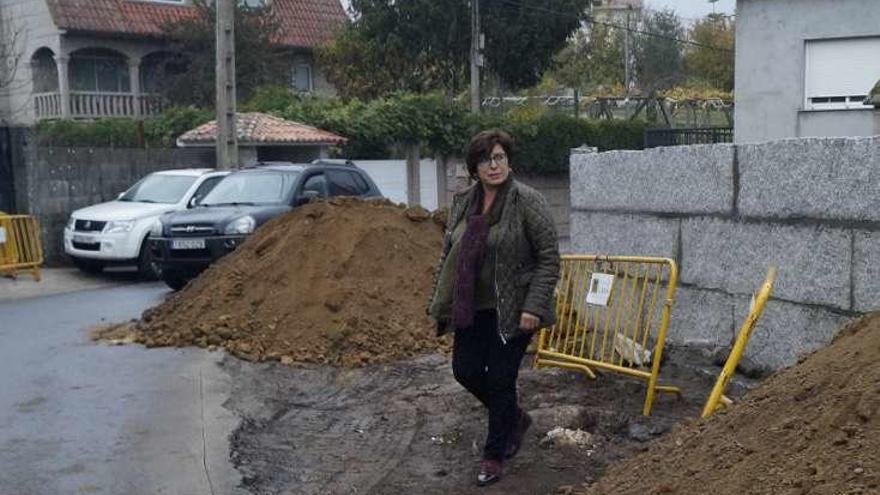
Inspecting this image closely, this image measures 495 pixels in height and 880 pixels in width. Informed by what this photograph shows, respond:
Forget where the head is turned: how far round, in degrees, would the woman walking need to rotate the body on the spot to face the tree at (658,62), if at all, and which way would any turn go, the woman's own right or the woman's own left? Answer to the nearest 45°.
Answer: approximately 135° to the woman's own right

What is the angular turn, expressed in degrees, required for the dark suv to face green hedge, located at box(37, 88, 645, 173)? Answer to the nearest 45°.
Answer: approximately 135° to its right

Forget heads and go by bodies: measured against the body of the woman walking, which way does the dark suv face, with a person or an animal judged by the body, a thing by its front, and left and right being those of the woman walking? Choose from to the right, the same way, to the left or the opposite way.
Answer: the same way

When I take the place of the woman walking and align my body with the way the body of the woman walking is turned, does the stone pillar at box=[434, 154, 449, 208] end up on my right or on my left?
on my right

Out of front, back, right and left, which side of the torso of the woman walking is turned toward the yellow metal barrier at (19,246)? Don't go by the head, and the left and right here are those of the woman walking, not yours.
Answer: right

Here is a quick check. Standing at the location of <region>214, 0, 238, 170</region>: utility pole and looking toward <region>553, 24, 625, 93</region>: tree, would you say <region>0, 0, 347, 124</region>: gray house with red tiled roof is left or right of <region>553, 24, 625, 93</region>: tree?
left

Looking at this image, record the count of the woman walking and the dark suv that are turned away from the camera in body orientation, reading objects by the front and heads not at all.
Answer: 0

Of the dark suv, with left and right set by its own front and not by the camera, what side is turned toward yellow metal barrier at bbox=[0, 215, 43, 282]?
right

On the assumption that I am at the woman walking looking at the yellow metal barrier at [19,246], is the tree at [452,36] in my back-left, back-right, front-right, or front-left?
front-right

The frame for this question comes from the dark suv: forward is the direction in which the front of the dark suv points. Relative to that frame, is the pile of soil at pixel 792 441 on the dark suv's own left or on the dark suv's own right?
on the dark suv's own left

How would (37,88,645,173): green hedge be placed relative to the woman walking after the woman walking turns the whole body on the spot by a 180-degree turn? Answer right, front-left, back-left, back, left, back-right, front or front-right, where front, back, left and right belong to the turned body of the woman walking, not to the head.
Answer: front-left

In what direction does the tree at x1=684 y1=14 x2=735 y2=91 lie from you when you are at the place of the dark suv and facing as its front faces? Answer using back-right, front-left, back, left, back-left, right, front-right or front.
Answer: back

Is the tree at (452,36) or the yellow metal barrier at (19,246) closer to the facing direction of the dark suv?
the yellow metal barrier

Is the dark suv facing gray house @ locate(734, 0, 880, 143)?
no

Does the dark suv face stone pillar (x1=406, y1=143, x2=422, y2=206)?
no

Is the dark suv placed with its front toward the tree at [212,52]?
no

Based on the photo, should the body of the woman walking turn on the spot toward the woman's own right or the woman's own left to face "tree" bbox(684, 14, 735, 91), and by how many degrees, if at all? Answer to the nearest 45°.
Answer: approximately 135° to the woman's own right

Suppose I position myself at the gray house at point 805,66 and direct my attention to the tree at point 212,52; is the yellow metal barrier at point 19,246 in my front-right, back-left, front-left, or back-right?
front-left
